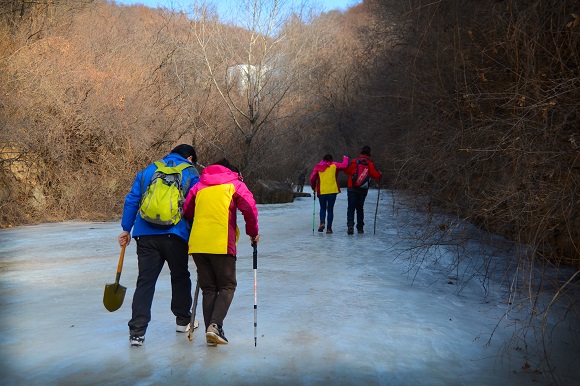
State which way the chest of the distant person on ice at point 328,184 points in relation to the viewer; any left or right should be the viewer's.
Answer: facing away from the viewer

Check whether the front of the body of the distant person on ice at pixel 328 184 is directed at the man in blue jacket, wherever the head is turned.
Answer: no

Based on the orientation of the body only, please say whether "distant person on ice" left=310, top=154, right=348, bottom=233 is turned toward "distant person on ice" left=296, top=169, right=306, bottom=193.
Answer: yes

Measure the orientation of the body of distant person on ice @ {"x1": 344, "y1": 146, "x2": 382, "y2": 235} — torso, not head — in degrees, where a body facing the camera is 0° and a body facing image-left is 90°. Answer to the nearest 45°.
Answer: approximately 180°

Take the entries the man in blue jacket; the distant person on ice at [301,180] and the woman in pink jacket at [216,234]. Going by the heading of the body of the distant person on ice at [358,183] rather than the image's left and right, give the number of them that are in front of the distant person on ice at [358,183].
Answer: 1

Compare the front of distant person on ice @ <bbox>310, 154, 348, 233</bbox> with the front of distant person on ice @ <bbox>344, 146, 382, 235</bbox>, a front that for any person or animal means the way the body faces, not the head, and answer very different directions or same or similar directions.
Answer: same or similar directions

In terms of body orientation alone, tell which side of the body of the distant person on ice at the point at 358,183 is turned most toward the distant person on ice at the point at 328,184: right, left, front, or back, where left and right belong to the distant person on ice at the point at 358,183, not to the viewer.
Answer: left

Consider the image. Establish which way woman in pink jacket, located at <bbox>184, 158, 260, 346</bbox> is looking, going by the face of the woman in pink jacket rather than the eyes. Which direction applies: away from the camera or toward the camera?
away from the camera

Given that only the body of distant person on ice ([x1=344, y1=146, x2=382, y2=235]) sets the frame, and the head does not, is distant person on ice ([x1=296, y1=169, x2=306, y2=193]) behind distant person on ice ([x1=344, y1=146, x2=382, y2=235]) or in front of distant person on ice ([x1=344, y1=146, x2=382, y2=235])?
in front

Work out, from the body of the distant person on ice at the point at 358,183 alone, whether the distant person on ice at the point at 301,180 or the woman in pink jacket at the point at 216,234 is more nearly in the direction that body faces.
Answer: the distant person on ice

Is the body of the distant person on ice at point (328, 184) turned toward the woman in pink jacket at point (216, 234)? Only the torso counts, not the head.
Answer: no

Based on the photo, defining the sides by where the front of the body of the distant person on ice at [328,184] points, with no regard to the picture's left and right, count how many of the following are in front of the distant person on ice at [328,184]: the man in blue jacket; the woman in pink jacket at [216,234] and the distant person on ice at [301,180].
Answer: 1

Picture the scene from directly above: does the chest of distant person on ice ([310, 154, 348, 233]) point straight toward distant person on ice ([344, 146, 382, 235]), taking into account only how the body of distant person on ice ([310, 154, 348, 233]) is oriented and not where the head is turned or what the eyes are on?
no

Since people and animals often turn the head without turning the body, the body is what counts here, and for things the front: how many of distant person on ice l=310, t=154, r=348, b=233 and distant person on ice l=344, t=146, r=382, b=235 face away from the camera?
2
